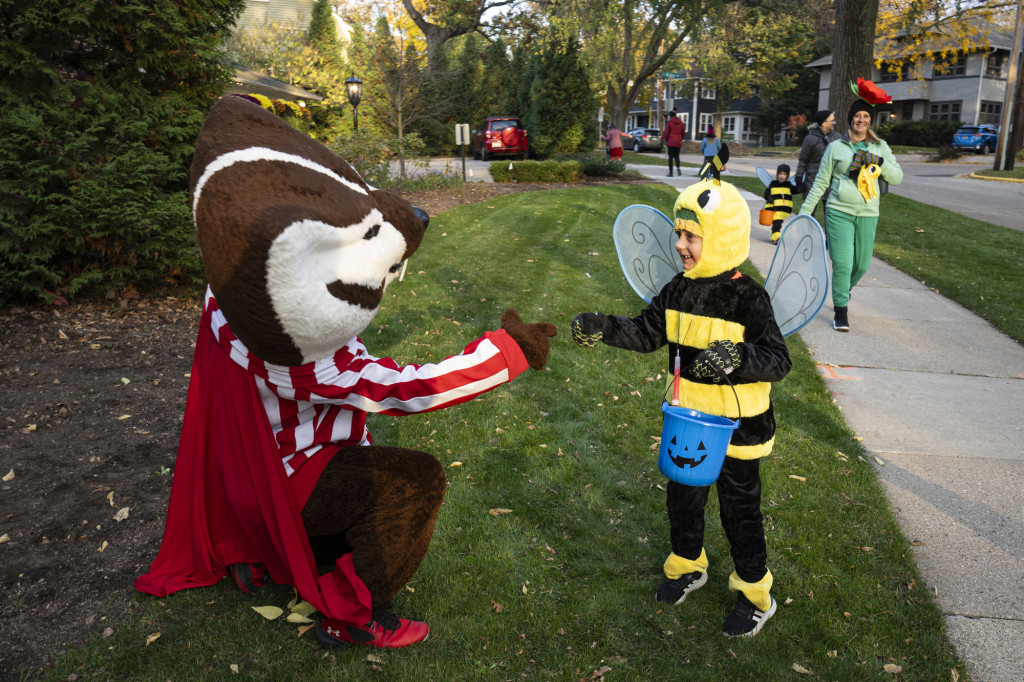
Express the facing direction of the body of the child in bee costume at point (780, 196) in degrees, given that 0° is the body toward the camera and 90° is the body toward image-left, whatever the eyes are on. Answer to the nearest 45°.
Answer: approximately 0°

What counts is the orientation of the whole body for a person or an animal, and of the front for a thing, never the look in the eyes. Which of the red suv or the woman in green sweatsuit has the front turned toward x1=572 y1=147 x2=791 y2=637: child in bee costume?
the woman in green sweatsuit

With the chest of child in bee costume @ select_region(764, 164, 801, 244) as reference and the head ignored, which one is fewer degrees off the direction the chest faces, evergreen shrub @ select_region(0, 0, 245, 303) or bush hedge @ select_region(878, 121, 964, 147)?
the evergreen shrub

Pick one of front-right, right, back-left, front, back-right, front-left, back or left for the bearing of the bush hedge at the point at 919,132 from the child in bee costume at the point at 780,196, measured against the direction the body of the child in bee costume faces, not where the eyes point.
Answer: back

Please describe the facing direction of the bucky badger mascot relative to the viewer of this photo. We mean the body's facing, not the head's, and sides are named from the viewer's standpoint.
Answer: facing to the right of the viewer
